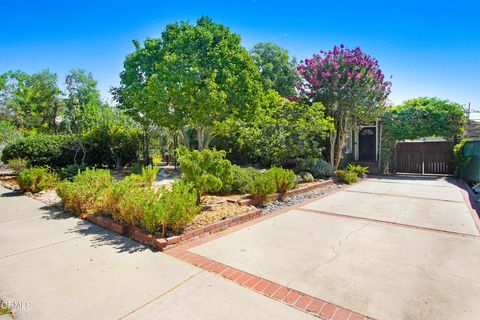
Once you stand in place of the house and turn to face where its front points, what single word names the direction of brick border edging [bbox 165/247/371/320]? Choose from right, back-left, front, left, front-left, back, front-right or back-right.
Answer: front

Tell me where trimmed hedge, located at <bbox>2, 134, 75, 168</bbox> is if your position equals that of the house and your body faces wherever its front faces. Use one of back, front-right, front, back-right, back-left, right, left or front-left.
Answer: front-right

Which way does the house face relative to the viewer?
toward the camera

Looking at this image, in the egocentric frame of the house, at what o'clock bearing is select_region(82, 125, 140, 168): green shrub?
The green shrub is roughly at 2 o'clock from the house.

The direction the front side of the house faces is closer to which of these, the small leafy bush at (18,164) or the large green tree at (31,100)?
the small leafy bush

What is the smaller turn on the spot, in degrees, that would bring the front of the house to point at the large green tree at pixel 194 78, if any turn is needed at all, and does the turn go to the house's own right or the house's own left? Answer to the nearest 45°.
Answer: approximately 45° to the house's own right

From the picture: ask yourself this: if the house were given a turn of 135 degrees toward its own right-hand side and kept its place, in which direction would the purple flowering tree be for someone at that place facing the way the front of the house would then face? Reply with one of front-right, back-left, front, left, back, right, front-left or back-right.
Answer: left

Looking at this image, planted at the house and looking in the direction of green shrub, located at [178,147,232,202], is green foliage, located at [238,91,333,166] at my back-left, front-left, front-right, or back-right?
front-right

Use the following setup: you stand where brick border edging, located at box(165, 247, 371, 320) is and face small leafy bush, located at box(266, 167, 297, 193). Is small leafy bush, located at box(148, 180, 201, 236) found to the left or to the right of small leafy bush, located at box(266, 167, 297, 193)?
left

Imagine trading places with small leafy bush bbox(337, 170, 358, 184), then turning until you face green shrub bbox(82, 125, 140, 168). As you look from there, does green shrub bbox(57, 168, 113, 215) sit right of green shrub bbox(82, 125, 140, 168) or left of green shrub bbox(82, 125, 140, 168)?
left

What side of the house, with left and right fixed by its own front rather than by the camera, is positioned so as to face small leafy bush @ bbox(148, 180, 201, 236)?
front

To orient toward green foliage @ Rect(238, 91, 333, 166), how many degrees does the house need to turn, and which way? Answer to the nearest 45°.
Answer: approximately 45° to its right

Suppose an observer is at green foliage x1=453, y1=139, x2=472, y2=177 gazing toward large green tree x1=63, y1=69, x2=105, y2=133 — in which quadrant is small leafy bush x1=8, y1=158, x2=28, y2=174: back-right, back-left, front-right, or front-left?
front-left

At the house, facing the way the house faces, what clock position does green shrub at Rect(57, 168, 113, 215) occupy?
The green shrub is roughly at 1 o'clock from the house.
